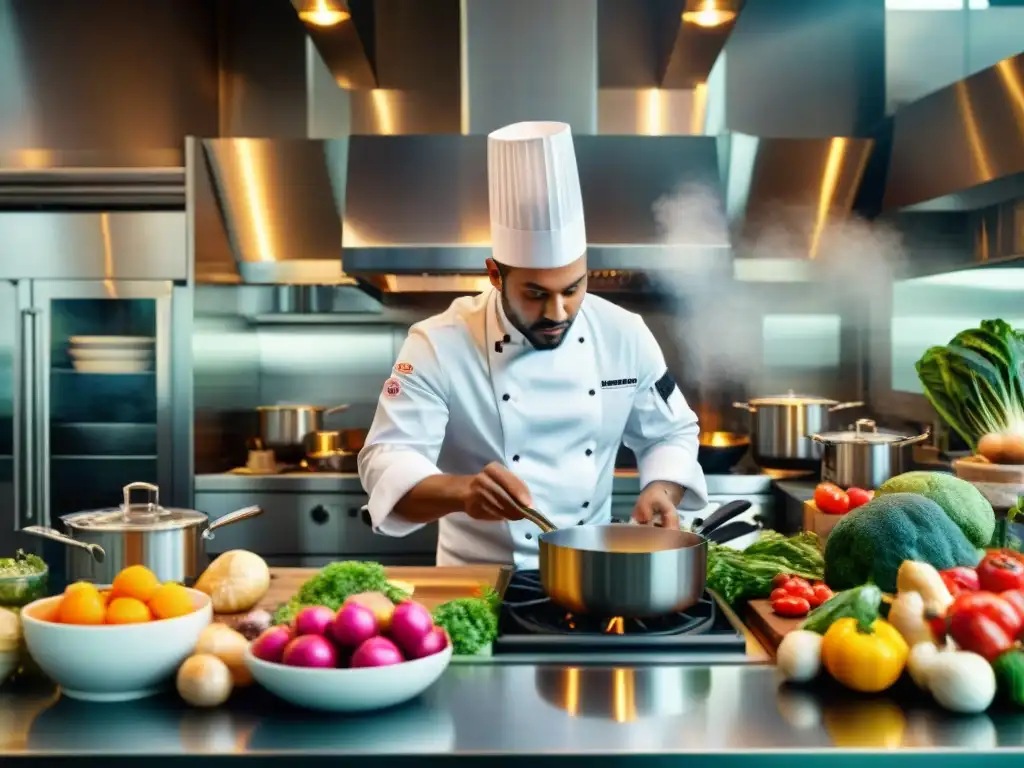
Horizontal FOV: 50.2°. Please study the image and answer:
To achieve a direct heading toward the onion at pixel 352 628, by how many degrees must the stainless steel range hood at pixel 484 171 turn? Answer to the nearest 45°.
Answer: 0° — it already faces it

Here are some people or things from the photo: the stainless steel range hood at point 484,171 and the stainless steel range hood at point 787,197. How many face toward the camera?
2

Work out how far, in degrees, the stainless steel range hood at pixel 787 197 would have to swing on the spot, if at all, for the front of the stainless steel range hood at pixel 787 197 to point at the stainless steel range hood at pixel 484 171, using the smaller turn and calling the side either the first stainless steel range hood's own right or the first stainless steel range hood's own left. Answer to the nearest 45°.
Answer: approximately 45° to the first stainless steel range hood's own right

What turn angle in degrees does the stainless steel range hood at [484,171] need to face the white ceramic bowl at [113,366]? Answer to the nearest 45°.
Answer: approximately 90° to its right

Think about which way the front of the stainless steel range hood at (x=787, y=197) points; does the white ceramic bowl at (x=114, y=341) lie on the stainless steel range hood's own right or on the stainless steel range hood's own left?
on the stainless steel range hood's own right

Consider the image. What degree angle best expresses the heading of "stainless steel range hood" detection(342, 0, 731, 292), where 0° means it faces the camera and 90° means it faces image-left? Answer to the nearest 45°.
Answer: approximately 0°
